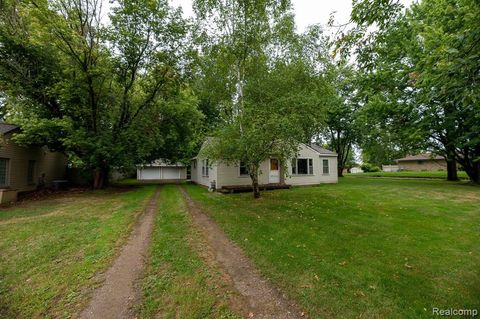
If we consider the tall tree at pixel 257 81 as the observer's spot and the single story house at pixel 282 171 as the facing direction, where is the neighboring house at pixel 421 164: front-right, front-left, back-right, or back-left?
front-right

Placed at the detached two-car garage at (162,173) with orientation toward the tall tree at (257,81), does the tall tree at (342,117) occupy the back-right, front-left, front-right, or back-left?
front-left

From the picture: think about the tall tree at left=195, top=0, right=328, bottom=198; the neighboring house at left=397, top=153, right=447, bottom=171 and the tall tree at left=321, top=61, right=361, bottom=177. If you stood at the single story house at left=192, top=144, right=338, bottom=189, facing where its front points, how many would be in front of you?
1

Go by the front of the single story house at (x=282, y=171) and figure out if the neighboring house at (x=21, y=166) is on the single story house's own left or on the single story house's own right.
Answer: on the single story house's own right

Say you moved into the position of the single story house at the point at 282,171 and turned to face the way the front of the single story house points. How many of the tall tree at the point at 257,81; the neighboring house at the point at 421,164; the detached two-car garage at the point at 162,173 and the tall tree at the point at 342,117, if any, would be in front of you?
1

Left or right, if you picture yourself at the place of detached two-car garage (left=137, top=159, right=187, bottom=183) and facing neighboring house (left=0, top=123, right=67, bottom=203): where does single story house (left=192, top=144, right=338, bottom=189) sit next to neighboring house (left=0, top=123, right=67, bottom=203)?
left

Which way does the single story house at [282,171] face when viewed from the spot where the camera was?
facing the viewer

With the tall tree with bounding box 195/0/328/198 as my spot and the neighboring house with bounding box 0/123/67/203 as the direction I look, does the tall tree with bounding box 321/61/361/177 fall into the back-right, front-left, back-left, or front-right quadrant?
back-right

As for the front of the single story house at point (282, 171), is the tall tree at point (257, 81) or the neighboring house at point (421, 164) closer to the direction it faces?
the tall tree

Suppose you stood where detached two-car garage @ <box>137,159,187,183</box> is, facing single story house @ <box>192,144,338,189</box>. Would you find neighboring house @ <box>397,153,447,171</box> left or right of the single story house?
left

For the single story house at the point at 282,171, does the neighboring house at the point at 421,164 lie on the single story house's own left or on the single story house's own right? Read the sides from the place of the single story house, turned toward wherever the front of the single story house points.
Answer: on the single story house's own left

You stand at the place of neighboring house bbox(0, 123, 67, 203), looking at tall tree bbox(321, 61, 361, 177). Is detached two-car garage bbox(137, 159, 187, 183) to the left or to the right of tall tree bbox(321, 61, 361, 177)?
left

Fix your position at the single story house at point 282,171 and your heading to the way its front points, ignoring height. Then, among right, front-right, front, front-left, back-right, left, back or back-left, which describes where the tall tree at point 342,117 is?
back-left

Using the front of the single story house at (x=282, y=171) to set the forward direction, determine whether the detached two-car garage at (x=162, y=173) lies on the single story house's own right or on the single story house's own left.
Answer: on the single story house's own right

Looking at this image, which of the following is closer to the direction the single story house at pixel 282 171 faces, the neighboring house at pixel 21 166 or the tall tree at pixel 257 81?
the tall tree
